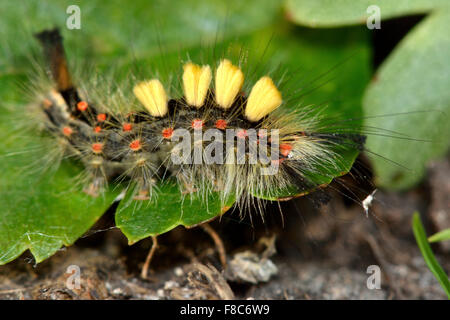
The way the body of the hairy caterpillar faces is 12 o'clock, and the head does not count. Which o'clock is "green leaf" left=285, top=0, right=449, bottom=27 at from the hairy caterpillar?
The green leaf is roughly at 11 o'clock from the hairy caterpillar.

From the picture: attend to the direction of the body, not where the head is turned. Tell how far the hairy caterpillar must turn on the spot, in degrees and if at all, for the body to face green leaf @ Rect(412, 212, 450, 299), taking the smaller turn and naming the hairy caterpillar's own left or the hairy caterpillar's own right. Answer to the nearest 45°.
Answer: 0° — it already faces it

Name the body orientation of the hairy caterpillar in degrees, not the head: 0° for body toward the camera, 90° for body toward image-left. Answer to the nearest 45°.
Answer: approximately 270°
